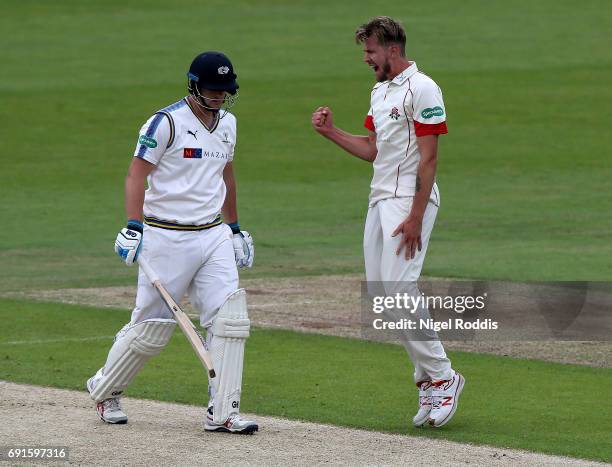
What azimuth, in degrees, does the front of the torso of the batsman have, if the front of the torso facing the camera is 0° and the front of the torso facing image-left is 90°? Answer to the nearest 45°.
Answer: approximately 315°
